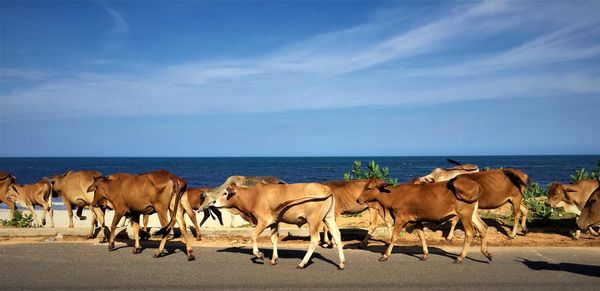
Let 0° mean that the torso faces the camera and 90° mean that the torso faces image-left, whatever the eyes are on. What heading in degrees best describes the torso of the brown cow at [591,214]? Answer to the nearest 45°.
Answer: approximately 90°

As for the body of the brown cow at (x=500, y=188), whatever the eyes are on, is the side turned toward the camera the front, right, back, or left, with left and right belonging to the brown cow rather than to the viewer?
left

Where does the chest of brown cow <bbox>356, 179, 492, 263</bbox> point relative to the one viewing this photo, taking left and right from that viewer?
facing to the left of the viewer

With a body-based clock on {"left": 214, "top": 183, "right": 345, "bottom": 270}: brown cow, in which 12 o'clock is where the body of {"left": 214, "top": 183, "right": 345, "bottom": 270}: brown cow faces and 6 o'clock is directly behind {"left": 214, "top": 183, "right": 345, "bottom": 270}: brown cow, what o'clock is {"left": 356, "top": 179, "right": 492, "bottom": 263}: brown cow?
{"left": 356, "top": 179, "right": 492, "bottom": 263}: brown cow is roughly at 6 o'clock from {"left": 214, "top": 183, "right": 345, "bottom": 270}: brown cow.

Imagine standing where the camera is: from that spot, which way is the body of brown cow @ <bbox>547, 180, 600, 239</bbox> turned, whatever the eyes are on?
to the viewer's left

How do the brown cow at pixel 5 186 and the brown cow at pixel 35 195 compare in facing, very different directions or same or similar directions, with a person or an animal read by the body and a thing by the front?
same or similar directions

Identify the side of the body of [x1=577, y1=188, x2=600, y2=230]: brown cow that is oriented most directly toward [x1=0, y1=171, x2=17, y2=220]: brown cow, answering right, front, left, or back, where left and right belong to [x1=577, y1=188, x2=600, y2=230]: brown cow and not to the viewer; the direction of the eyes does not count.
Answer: front

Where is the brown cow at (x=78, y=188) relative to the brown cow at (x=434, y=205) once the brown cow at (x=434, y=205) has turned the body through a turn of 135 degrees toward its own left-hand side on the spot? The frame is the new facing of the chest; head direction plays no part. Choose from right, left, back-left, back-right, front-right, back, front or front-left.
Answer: back-right

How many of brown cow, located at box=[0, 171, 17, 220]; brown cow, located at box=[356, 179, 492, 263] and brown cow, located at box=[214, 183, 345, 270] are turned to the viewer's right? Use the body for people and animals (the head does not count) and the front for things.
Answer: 0

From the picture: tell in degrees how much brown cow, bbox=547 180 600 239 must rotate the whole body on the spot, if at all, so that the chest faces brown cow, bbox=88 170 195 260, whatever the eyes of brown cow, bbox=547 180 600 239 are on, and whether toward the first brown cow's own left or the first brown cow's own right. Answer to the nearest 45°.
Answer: approximately 45° to the first brown cow's own left

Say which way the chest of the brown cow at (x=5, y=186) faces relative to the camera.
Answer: to the viewer's left

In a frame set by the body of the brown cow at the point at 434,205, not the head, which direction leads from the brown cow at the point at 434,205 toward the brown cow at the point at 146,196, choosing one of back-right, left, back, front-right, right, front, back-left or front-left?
front

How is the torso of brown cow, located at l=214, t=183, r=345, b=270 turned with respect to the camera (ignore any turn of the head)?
to the viewer's left

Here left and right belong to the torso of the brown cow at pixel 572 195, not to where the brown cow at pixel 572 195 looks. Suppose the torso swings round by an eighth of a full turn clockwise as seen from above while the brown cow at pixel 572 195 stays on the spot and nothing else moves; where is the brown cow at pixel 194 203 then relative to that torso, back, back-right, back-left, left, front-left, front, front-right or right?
left
